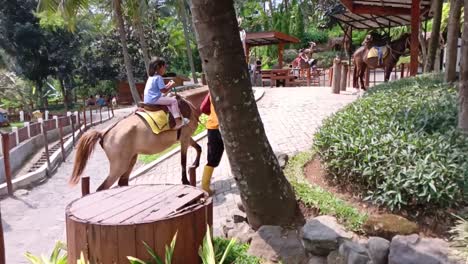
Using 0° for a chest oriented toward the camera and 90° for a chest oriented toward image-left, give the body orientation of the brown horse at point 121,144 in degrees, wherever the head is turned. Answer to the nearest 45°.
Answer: approximately 270°

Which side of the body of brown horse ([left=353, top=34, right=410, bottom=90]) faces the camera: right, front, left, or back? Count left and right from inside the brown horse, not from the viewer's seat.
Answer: right

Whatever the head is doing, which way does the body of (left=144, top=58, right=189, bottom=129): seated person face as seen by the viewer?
to the viewer's right

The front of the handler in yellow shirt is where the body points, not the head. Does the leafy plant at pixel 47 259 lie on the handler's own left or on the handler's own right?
on the handler's own right

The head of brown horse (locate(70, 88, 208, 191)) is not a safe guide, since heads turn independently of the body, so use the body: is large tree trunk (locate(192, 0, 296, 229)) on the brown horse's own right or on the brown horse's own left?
on the brown horse's own right

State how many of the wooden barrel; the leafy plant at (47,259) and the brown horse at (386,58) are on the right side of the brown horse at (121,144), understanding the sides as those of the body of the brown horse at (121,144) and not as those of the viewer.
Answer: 2
